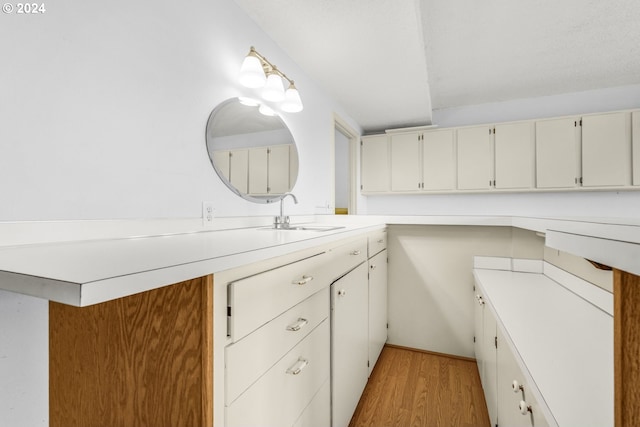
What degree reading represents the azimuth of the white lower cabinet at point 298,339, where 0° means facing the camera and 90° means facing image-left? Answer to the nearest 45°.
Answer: approximately 315°

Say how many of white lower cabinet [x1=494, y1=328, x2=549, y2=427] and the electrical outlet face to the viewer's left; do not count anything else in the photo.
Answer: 1

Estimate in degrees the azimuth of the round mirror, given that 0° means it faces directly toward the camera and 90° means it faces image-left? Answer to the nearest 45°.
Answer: approximately 315°

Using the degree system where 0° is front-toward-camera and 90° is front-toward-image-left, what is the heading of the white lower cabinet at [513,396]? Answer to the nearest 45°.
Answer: approximately 90°

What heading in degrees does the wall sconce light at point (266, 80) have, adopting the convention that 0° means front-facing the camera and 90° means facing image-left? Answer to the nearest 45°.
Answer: approximately 315°

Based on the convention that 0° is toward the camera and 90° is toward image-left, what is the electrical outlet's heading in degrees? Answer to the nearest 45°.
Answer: approximately 315°

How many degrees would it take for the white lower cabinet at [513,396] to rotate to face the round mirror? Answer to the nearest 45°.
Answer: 0° — it already faces it
